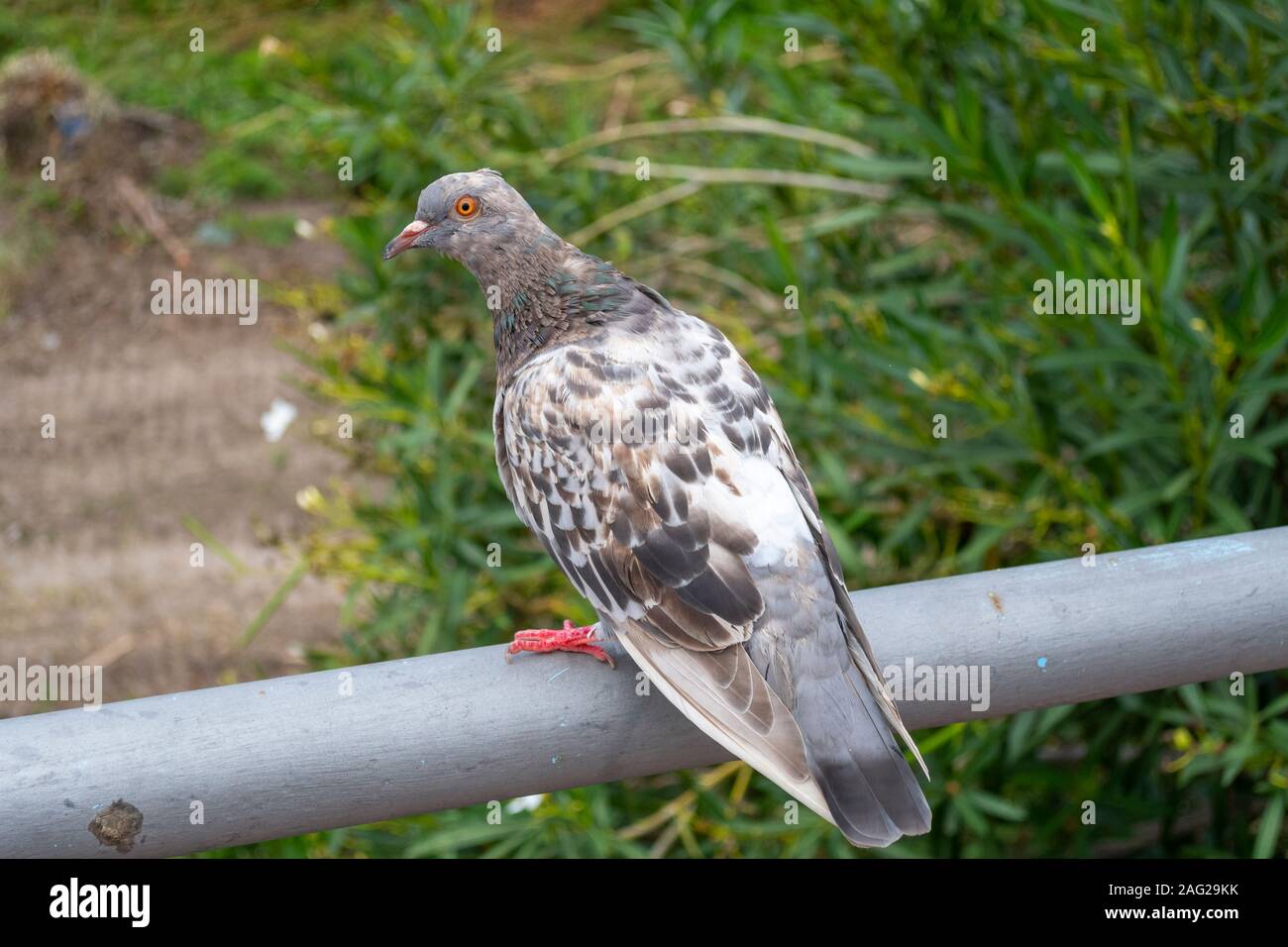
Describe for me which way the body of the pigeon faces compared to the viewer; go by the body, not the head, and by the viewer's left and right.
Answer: facing away from the viewer and to the left of the viewer
